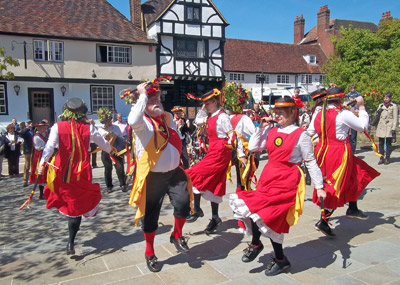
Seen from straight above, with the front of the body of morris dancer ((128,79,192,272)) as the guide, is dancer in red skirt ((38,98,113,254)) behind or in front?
behind

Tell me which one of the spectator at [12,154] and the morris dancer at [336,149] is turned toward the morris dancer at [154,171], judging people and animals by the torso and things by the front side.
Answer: the spectator

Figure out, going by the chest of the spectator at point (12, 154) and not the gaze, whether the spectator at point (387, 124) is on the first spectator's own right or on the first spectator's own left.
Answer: on the first spectator's own left

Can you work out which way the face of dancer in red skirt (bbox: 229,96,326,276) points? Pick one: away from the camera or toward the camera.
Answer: toward the camera

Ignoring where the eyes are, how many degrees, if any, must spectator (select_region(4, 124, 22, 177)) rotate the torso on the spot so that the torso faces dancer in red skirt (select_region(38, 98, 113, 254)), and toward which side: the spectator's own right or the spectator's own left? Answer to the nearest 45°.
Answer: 0° — they already face them

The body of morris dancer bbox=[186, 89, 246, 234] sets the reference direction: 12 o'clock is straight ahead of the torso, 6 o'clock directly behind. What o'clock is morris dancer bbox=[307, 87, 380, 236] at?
morris dancer bbox=[307, 87, 380, 236] is roughly at 8 o'clock from morris dancer bbox=[186, 89, 246, 234].

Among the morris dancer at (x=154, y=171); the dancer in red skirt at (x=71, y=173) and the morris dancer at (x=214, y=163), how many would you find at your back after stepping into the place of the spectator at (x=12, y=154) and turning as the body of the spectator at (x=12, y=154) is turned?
0

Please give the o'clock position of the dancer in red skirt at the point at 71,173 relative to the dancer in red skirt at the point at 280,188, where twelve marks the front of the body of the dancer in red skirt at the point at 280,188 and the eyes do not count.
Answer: the dancer in red skirt at the point at 71,173 is roughly at 2 o'clock from the dancer in red skirt at the point at 280,188.

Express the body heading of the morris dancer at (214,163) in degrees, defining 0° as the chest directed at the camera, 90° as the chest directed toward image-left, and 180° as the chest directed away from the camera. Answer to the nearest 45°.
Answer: approximately 45°

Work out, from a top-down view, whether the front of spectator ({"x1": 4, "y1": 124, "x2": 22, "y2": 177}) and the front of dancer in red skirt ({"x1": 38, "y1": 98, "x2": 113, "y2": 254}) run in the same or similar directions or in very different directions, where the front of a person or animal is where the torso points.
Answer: very different directions

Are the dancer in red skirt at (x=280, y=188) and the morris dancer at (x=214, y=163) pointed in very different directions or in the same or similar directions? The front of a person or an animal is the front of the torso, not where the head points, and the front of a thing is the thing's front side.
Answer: same or similar directions
